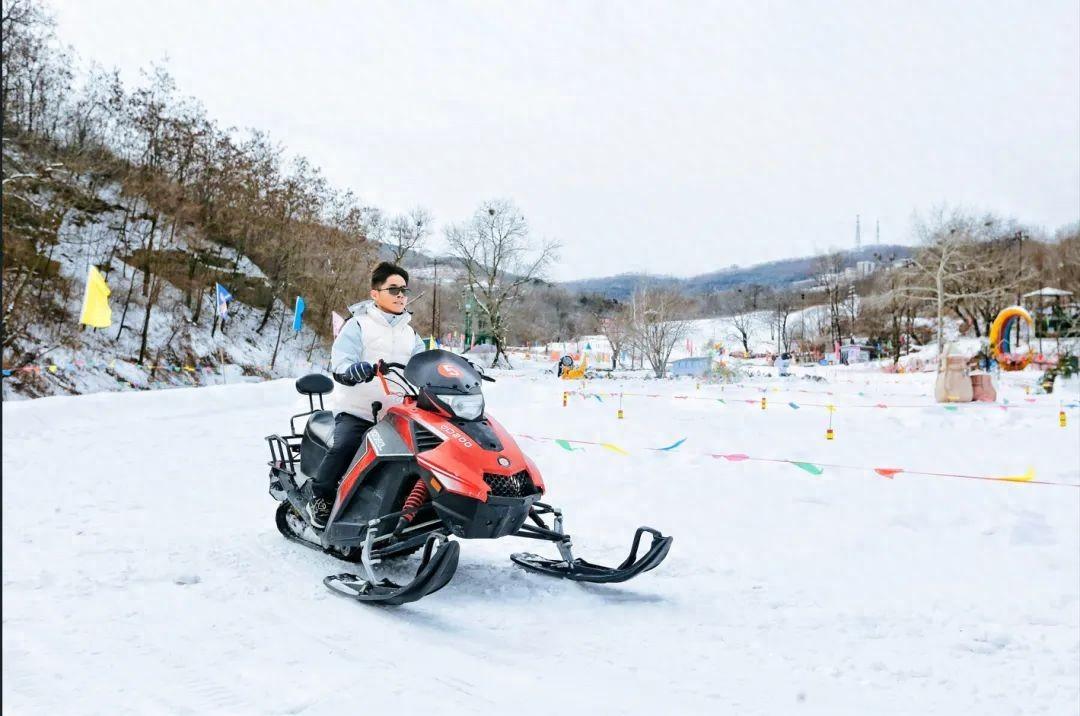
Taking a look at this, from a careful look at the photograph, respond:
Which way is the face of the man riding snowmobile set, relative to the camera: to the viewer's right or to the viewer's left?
to the viewer's right

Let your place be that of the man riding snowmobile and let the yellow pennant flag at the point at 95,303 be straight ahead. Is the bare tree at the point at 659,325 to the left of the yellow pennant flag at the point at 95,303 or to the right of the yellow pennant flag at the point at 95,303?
right

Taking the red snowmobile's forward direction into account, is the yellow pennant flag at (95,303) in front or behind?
behind

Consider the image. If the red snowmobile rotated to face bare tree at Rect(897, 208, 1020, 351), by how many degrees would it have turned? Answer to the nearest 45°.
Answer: approximately 90° to its left

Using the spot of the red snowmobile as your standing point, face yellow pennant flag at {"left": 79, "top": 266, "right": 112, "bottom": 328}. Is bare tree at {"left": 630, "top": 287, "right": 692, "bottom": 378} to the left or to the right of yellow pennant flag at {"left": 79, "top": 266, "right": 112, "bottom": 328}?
right

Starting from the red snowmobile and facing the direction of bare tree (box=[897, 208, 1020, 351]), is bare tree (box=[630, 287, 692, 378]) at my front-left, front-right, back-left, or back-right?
front-left

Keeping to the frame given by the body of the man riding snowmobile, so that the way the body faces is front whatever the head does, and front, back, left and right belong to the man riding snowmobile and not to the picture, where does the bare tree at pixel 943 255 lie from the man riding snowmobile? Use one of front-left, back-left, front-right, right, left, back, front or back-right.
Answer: left

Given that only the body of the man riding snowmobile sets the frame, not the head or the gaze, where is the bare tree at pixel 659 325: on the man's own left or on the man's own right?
on the man's own left

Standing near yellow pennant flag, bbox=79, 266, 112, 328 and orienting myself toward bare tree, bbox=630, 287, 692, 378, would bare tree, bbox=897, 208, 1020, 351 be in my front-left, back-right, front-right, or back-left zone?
front-right

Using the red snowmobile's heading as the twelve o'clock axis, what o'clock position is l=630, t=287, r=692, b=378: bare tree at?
The bare tree is roughly at 8 o'clock from the red snowmobile.

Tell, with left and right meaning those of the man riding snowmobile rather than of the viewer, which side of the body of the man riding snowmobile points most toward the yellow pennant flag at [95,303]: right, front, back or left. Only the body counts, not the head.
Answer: back

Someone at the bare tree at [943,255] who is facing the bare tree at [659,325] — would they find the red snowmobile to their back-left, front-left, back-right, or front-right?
back-left
